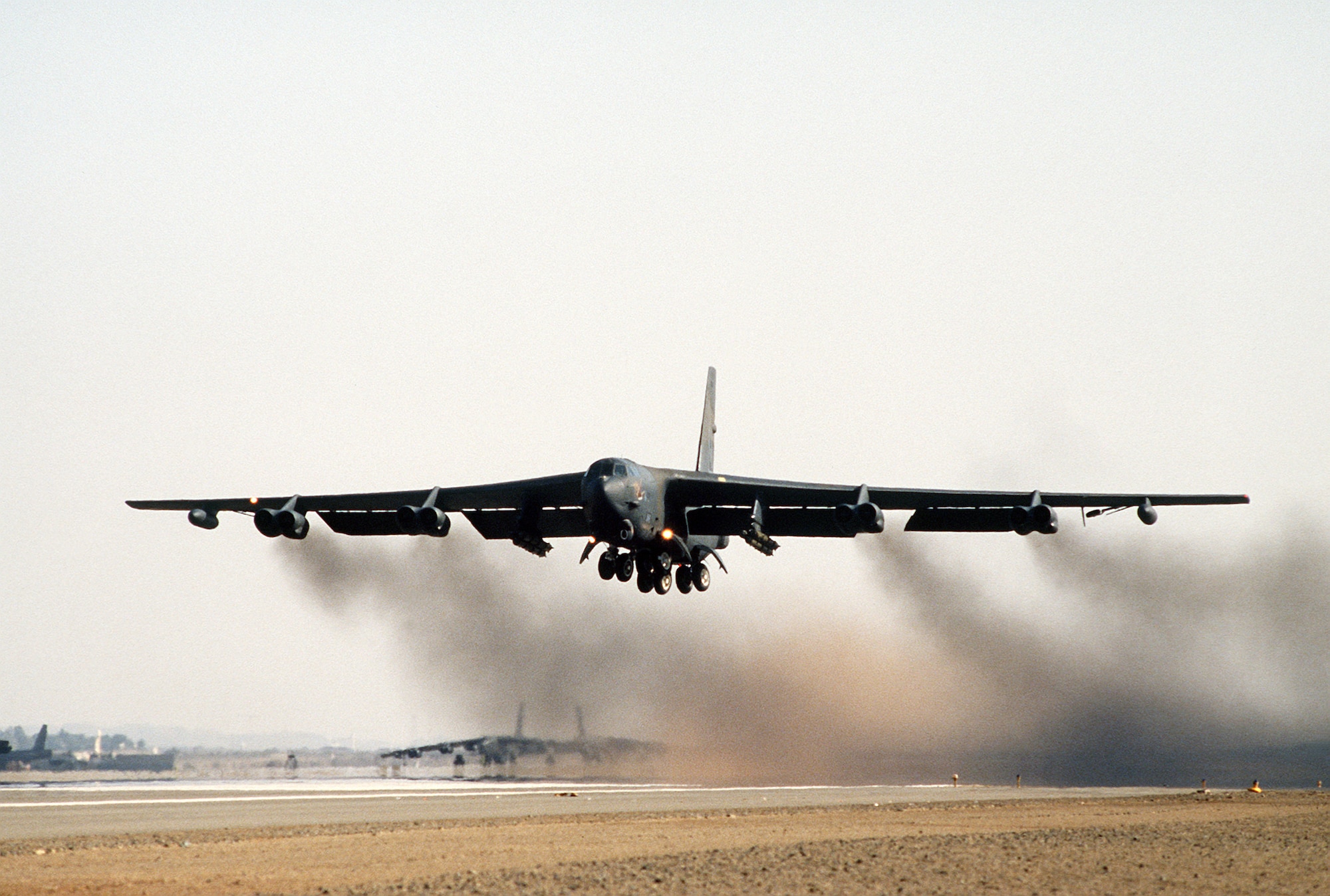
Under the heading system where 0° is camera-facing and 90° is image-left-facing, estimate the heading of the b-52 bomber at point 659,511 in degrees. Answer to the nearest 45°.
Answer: approximately 0°
